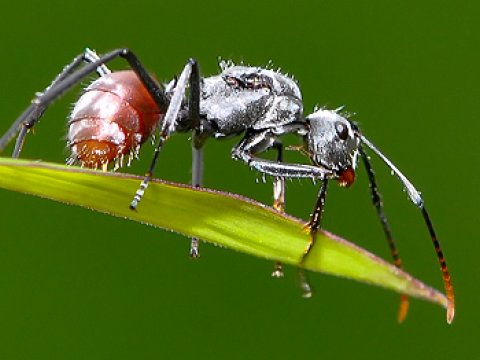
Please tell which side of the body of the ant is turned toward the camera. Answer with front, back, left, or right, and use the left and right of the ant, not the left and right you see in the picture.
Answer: right
